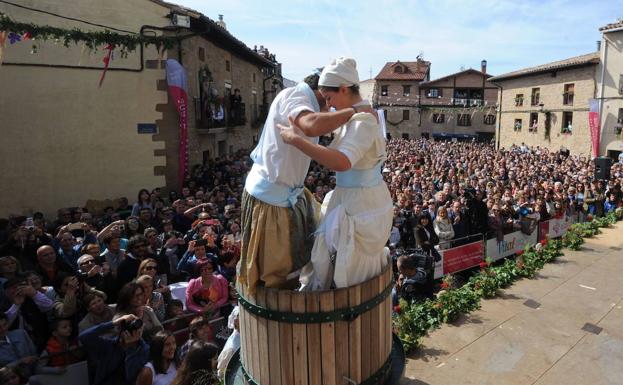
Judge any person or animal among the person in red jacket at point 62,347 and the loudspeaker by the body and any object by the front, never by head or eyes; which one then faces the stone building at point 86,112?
the loudspeaker

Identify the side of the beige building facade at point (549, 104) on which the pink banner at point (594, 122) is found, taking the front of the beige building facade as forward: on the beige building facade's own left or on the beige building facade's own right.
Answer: on the beige building facade's own left

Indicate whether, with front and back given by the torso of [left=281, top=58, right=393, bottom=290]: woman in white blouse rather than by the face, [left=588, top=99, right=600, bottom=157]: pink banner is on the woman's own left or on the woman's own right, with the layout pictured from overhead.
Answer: on the woman's own right

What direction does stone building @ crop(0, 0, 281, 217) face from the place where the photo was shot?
facing the viewer and to the right of the viewer

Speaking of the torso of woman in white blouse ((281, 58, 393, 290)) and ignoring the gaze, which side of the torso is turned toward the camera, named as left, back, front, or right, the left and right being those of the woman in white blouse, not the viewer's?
left

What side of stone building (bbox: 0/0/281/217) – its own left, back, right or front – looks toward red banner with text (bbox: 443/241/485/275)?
front

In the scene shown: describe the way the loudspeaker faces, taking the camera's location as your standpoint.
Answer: facing the viewer and to the left of the viewer

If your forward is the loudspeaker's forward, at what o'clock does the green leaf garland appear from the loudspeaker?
The green leaf garland is roughly at 12 o'clock from the loudspeaker.

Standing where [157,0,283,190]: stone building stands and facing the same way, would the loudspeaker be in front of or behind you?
in front

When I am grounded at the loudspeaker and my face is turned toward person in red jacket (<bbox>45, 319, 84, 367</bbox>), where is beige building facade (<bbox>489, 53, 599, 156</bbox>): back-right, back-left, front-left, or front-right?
back-right

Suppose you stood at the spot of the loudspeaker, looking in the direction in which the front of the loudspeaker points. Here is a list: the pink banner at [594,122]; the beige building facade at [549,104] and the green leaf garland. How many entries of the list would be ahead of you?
1

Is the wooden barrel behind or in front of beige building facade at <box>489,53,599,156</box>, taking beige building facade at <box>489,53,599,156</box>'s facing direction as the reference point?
in front

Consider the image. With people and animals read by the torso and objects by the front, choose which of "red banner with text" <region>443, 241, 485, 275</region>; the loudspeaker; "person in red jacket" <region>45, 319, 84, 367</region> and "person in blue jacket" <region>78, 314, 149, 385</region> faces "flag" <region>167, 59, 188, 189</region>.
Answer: the loudspeaker
